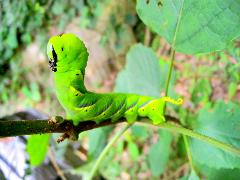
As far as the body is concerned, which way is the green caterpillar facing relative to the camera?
to the viewer's left

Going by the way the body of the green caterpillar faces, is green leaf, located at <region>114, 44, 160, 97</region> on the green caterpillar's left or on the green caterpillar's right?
on the green caterpillar's right
